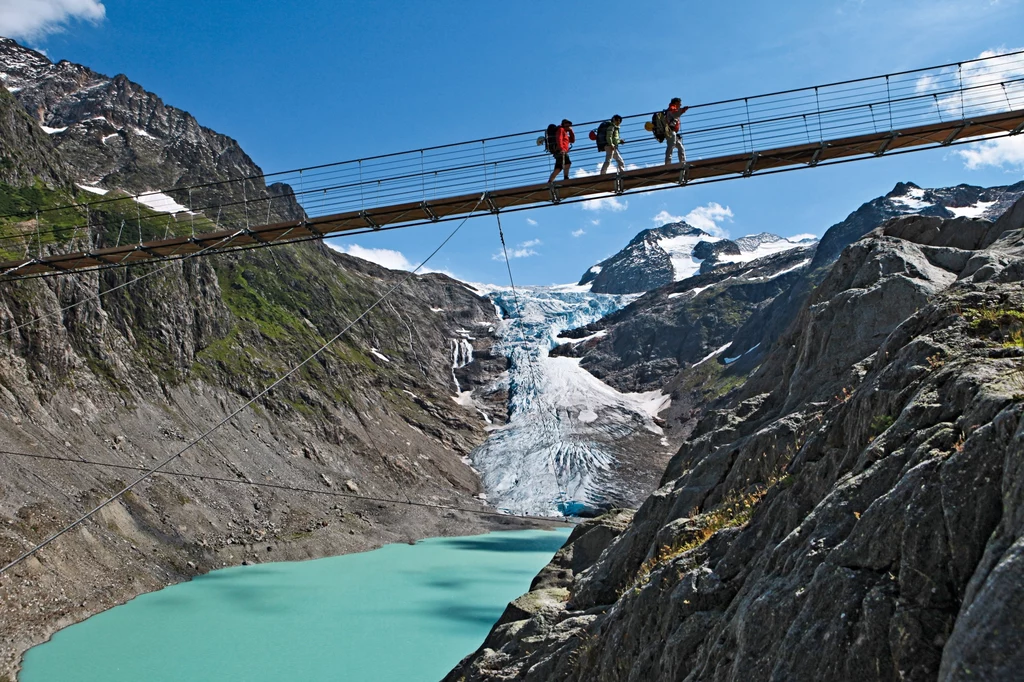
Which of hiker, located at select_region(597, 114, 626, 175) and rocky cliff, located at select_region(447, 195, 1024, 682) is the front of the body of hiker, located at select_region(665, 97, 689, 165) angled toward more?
the rocky cliff

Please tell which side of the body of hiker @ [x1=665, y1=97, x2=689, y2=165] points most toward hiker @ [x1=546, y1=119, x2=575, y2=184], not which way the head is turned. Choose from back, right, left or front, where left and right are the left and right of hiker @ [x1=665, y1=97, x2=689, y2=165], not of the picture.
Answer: back

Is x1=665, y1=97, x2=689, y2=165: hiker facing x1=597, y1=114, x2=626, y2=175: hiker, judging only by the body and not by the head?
no

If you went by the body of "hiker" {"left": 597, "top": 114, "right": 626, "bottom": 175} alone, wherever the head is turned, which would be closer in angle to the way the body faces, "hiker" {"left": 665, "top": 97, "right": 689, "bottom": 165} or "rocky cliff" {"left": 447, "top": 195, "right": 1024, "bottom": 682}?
the hiker

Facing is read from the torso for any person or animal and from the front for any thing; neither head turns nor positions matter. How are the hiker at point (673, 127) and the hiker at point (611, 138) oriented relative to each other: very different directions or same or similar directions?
same or similar directions

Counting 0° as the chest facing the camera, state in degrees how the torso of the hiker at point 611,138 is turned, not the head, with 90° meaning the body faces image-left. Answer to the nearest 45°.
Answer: approximately 270°

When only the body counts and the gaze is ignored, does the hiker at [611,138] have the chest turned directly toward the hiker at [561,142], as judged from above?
no

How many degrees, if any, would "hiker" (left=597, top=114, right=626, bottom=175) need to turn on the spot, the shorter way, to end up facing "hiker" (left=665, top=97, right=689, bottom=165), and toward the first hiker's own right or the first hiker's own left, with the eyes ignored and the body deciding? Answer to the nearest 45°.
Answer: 0° — they already face them

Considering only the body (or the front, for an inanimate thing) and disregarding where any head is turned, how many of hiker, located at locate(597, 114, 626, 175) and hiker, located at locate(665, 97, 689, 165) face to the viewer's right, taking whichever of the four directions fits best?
2

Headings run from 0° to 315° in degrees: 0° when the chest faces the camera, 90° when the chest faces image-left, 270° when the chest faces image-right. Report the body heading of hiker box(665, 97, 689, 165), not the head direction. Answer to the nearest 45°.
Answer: approximately 270°
